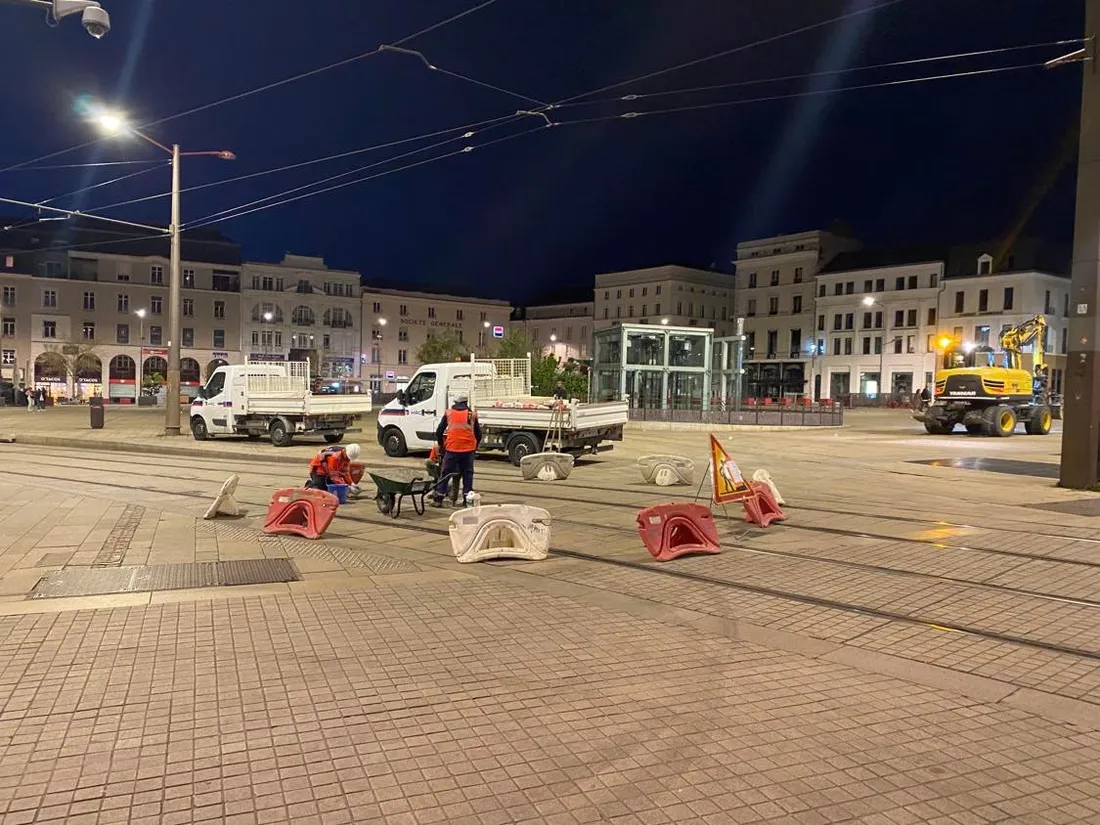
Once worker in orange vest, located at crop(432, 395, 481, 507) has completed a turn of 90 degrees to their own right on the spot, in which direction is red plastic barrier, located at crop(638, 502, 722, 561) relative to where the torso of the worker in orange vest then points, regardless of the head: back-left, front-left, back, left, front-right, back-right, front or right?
front-right

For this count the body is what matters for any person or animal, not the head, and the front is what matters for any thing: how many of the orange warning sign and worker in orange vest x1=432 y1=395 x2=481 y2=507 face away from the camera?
1

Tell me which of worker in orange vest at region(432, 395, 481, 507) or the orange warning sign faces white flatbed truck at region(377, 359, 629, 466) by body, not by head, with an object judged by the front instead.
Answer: the worker in orange vest

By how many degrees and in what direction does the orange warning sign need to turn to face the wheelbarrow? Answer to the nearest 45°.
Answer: approximately 135° to its right

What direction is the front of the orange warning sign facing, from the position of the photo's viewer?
facing the viewer and to the right of the viewer

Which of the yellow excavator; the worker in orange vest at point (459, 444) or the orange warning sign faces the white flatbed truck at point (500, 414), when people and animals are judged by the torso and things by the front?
the worker in orange vest

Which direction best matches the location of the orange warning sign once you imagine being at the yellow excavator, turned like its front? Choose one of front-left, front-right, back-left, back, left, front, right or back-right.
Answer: back-right

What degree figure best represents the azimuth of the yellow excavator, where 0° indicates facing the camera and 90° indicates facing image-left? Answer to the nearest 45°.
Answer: approximately 225°

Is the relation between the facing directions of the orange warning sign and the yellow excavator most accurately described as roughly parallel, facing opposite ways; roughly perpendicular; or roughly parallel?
roughly perpendicular

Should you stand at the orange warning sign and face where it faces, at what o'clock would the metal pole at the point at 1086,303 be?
The metal pole is roughly at 9 o'clock from the orange warning sign.

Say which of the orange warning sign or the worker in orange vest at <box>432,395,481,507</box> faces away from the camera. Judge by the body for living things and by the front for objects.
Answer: the worker in orange vest

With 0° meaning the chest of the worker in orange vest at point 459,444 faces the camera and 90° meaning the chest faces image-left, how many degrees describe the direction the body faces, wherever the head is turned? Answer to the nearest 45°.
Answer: approximately 180°
